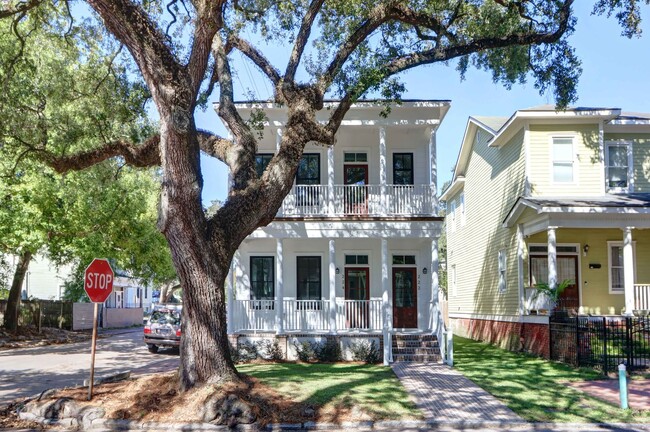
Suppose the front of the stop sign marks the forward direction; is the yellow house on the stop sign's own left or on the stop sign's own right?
on the stop sign's own left

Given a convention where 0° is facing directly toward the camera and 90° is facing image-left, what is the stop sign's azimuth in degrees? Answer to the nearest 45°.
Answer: approximately 315°

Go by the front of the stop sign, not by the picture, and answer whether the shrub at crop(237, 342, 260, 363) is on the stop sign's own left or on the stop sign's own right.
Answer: on the stop sign's own left
